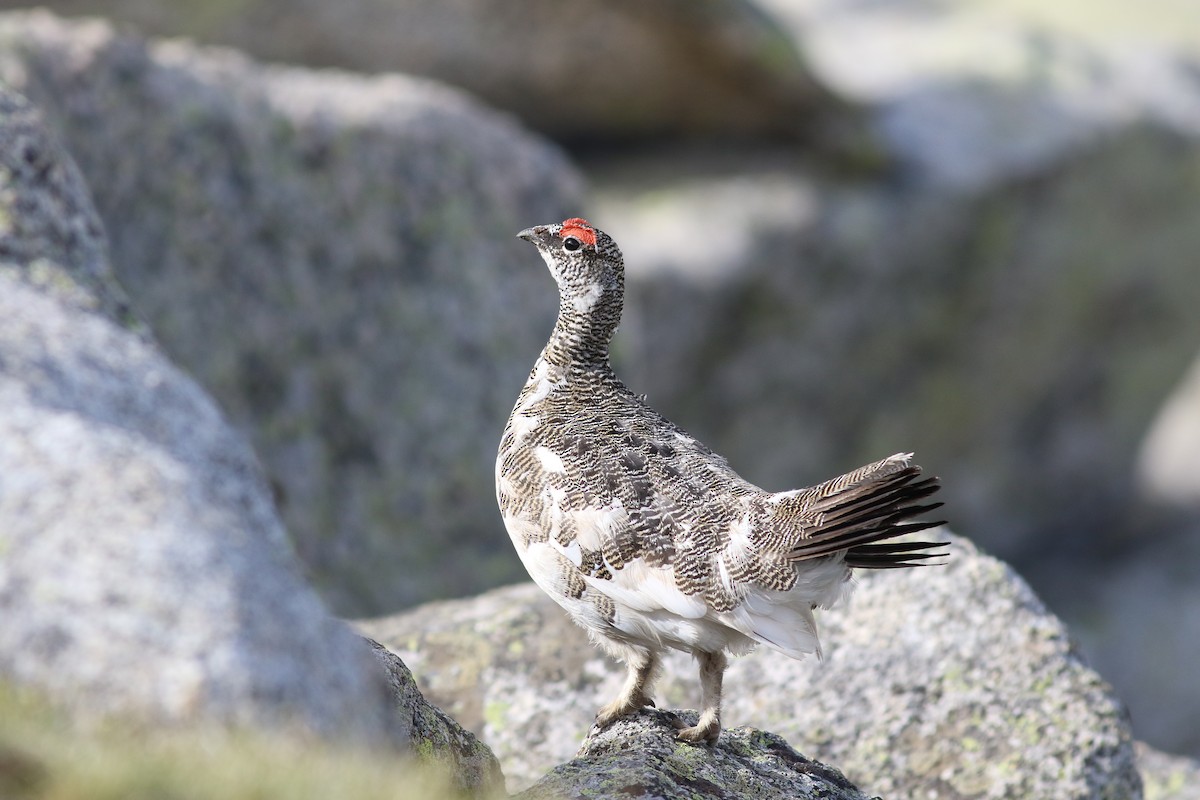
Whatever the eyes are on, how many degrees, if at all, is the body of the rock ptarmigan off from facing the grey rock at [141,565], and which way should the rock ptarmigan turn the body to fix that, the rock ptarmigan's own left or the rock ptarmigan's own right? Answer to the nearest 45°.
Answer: approximately 45° to the rock ptarmigan's own left

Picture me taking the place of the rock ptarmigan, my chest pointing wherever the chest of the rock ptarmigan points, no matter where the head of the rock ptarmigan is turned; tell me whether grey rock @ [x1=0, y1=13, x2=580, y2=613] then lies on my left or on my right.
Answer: on my right

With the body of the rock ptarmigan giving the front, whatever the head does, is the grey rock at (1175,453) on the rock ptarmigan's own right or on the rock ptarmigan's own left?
on the rock ptarmigan's own right

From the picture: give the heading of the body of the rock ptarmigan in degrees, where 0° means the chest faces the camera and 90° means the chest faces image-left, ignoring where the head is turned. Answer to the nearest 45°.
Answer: approximately 90°

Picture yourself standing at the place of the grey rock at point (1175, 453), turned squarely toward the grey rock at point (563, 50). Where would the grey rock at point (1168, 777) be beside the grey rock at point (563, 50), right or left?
left

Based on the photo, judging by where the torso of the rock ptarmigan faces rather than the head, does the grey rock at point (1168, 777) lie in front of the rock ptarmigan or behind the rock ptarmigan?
behind

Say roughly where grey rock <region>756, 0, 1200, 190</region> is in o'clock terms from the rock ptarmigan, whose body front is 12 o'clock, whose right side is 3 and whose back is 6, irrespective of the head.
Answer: The grey rock is roughly at 3 o'clock from the rock ptarmigan.

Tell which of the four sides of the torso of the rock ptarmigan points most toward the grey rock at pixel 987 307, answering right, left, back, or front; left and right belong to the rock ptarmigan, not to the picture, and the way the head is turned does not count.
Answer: right

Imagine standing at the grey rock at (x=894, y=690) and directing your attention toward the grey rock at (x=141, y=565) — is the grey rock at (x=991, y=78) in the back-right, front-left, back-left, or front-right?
back-right

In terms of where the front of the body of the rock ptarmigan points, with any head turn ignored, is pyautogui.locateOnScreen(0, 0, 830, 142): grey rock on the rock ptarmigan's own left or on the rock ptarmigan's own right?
on the rock ptarmigan's own right

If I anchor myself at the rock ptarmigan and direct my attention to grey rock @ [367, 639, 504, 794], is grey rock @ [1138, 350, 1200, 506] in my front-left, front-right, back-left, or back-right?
back-right
